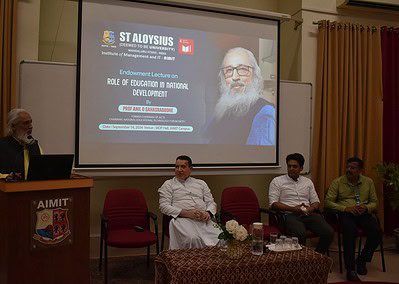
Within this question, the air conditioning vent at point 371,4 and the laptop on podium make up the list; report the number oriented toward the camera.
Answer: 1

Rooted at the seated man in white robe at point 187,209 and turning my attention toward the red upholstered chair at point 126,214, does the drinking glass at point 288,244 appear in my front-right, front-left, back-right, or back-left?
back-left

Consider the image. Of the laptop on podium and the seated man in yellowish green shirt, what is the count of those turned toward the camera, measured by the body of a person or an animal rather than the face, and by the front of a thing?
1

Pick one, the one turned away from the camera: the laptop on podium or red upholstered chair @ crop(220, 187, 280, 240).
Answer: the laptop on podium

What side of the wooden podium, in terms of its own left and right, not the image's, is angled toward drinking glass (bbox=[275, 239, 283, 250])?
left

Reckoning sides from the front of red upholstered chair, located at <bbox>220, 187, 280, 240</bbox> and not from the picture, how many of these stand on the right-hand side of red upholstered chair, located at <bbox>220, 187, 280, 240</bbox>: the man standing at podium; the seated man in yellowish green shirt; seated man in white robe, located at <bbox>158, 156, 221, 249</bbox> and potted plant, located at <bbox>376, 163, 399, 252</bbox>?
2

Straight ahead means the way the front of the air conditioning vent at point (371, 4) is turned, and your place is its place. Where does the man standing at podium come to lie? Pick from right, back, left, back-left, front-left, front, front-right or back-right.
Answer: front-right

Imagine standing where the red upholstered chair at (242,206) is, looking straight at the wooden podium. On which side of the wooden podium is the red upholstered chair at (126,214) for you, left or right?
right

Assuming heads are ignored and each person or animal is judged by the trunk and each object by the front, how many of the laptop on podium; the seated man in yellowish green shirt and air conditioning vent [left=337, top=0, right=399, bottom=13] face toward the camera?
2

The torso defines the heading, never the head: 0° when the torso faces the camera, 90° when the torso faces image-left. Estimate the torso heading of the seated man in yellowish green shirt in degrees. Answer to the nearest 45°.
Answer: approximately 0°

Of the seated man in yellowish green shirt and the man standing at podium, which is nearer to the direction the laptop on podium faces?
the man standing at podium

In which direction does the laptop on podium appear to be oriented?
away from the camera
